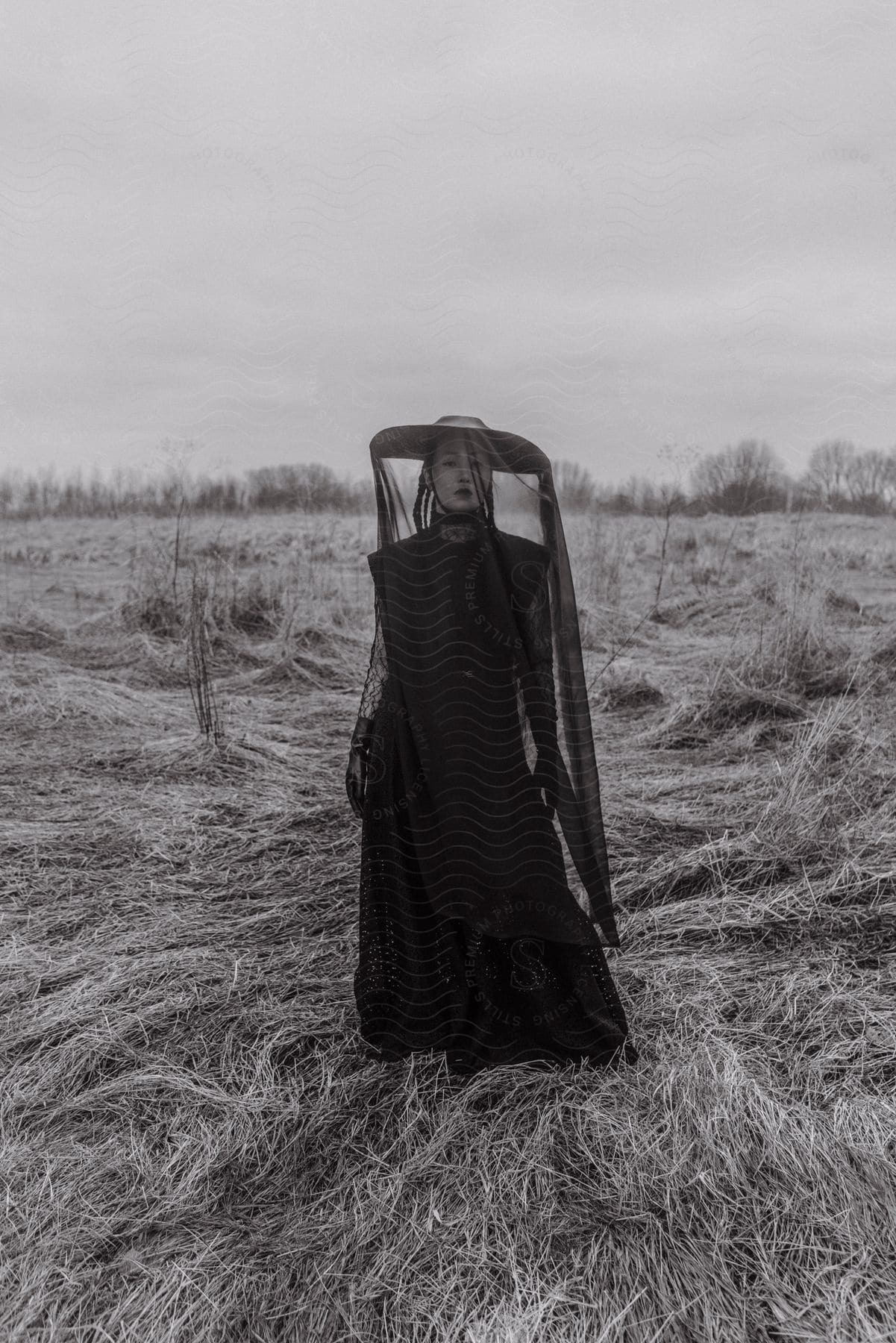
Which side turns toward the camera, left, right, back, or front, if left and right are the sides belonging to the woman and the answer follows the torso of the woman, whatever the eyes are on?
front

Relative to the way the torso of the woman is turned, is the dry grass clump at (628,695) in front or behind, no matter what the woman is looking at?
behind

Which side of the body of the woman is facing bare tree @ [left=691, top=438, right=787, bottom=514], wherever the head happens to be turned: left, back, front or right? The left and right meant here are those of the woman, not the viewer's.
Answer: back
